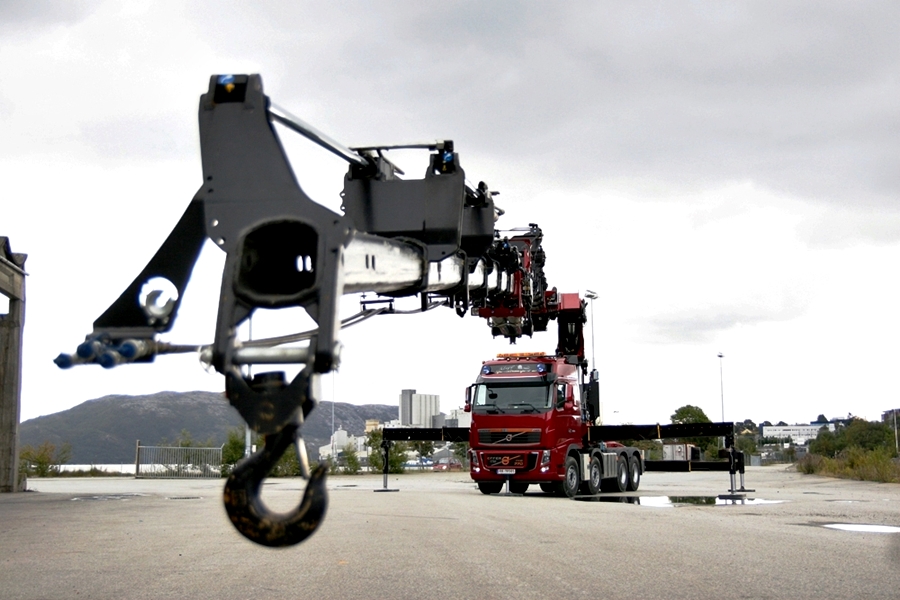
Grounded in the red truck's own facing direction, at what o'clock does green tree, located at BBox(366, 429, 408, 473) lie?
The green tree is roughly at 4 o'clock from the red truck.

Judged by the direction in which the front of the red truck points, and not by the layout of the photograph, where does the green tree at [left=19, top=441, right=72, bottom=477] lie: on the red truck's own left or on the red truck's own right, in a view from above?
on the red truck's own right

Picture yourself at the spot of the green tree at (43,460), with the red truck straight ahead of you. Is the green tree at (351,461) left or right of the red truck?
left

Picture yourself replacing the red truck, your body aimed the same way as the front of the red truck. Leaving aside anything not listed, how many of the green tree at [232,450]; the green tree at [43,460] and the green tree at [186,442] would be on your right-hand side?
3

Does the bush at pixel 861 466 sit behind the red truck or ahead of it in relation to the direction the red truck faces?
behind

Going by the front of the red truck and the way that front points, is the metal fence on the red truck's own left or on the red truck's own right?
on the red truck's own right

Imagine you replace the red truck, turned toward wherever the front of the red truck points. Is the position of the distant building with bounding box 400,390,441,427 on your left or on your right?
on your right

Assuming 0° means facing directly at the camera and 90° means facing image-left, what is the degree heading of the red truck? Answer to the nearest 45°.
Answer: approximately 45°
